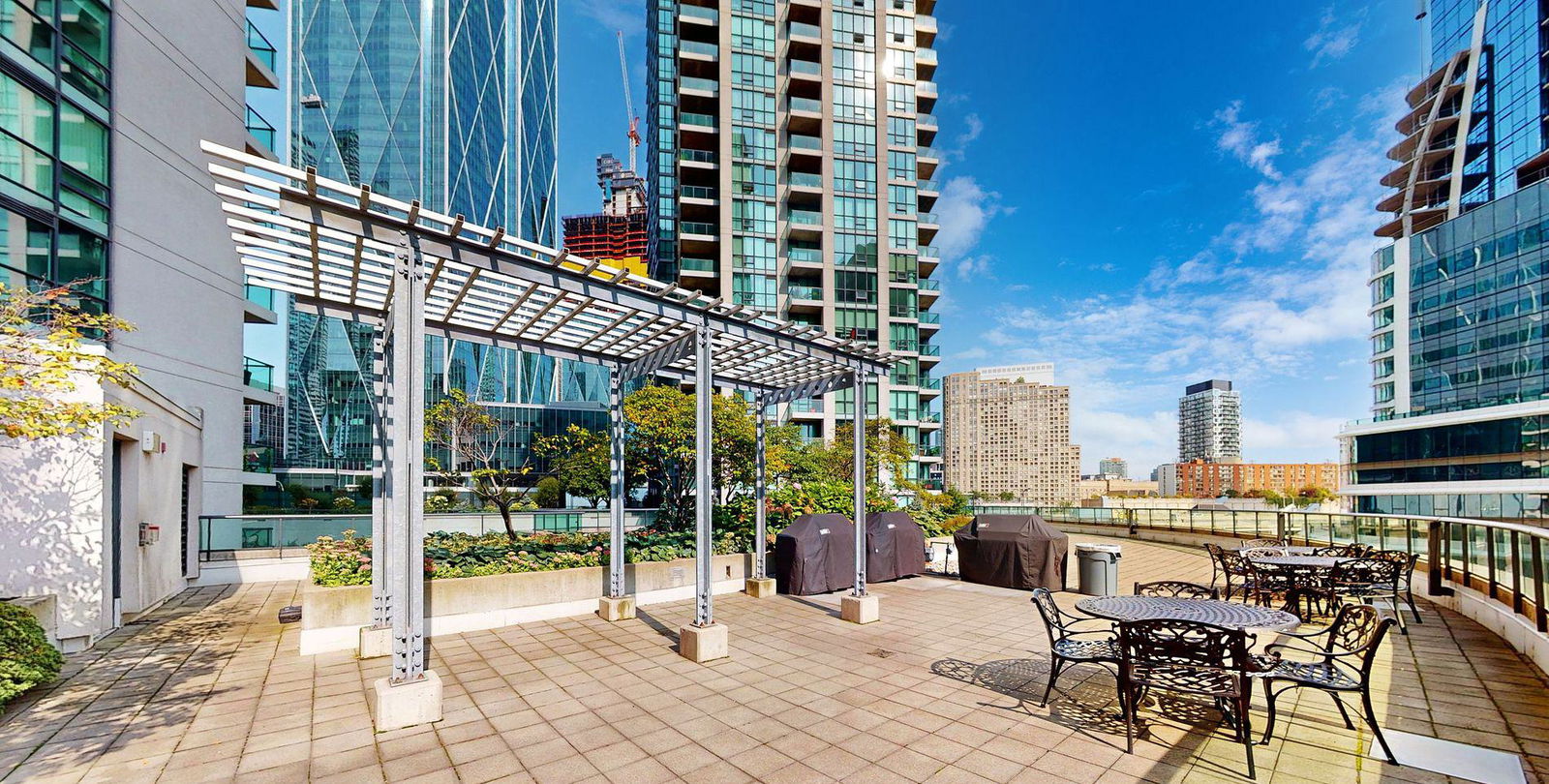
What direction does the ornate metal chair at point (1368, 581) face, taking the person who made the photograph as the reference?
facing away from the viewer and to the left of the viewer

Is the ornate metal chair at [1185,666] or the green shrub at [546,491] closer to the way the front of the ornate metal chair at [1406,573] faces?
the green shrub

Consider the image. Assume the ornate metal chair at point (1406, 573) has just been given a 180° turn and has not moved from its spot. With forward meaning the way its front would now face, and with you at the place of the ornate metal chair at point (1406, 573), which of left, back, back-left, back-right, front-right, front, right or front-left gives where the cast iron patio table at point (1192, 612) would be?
right

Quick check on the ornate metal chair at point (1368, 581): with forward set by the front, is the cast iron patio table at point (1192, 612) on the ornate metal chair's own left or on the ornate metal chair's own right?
on the ornate metal chair's own left

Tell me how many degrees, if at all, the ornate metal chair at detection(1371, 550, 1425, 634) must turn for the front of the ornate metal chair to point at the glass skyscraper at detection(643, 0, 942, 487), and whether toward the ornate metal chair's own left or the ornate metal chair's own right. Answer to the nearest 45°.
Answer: approximately 45° to the ornate metal chair's own right

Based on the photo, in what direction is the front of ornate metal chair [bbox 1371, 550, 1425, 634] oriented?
to the viewer's left

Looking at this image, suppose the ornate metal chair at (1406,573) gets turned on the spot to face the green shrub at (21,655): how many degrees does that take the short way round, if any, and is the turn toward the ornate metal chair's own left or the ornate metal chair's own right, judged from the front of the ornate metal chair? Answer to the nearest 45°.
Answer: approximately 45° to the ornate metal chair's own left
